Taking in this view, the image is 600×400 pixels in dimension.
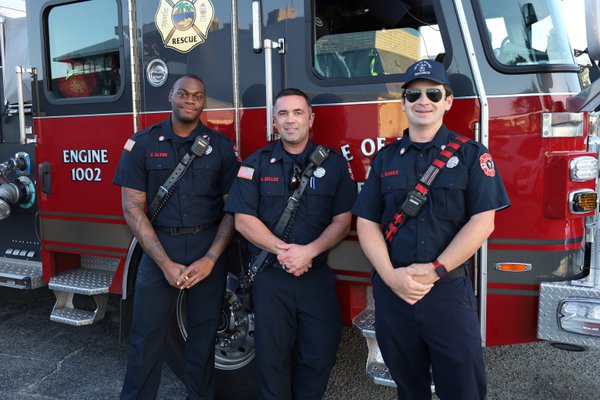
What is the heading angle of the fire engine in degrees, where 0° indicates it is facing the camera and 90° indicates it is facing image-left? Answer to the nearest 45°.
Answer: approximately 315°

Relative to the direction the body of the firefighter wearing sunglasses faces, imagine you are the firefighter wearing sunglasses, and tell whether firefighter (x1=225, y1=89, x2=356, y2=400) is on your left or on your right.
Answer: on your right

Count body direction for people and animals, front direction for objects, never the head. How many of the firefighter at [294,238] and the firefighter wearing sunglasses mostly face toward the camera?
2

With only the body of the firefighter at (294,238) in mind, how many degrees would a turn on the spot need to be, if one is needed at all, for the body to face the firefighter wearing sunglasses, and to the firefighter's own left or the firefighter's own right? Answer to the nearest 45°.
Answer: approximately 45° to the firefighter's own left

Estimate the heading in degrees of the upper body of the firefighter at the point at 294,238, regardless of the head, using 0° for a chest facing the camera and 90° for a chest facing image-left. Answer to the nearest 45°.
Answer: approximately 0°

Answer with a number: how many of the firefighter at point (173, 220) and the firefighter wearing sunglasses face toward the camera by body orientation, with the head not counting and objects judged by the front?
2
